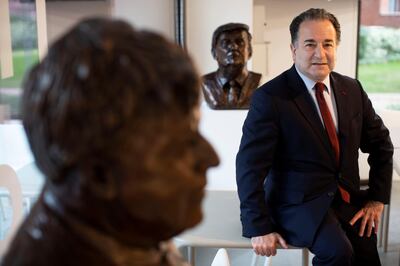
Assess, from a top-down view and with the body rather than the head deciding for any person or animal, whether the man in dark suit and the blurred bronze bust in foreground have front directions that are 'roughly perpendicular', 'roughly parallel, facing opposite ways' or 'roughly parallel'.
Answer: roughly perpendicular

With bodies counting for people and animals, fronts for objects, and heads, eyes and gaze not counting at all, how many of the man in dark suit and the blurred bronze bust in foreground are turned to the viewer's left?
0

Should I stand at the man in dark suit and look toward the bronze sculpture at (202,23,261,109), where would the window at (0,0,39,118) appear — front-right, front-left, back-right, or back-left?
front-left

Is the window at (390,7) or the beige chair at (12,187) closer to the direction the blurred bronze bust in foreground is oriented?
the window

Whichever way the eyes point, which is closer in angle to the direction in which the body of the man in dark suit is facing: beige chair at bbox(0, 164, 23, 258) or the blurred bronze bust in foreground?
the blurred bronze bust in foreground

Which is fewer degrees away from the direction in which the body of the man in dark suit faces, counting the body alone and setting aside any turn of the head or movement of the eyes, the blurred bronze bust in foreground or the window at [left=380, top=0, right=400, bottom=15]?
the blurred bronze bust in foreground

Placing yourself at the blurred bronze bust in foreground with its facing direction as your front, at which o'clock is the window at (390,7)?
The window is roughly at 10 o'clock from the blurred bronze bust in foreground.

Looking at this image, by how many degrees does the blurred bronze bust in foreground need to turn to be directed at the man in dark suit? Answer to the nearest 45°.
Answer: approximately 45° to its left

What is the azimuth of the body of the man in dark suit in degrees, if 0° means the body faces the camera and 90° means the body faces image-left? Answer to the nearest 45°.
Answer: approximately 315°

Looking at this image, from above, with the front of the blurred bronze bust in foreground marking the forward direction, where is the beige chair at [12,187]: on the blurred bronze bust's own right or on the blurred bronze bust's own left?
on the blurred bronze bust's own left

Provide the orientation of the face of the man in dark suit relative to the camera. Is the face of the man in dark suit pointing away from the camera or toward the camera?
toward the camera

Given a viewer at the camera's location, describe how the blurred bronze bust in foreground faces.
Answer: facing to the right of the viewer

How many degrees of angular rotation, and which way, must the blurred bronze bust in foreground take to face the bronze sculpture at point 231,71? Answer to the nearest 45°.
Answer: approximately 90° to its left
